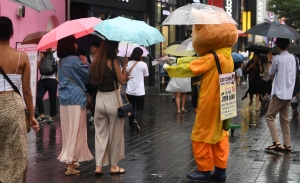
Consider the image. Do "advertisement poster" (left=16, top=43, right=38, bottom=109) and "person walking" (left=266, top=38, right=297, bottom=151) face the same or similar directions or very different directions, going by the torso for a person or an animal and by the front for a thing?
very different directions

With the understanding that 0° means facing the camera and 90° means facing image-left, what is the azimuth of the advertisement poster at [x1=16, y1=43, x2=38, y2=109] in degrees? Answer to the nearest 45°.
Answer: approximately 0°
